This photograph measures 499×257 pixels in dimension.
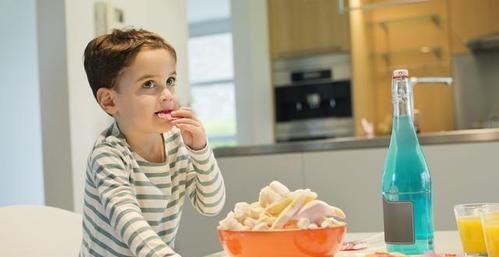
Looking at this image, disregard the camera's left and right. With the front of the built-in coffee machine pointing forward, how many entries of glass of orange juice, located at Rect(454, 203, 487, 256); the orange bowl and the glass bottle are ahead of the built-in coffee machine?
3

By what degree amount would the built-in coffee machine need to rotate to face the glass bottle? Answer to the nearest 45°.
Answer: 0° — it already faces it

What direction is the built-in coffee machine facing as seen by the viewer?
toward the camera

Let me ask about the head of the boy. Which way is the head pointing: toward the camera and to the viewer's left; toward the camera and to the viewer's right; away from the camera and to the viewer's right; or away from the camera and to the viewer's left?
toward the camera and to the viewer's right

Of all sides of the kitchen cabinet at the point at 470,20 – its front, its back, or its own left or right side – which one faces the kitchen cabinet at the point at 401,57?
right

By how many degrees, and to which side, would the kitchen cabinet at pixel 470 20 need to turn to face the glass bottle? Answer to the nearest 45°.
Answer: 0° — it already faces it

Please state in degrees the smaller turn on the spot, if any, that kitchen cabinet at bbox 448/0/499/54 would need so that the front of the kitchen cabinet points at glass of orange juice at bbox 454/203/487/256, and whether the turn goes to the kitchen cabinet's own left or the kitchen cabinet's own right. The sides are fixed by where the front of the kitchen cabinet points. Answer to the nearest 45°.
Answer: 0° — it already faces it

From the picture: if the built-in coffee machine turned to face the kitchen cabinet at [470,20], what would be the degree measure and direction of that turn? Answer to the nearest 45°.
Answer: approximately 90° to its left

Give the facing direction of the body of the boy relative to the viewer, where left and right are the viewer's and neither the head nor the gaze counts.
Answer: facing the viewer and to the right of the viewer

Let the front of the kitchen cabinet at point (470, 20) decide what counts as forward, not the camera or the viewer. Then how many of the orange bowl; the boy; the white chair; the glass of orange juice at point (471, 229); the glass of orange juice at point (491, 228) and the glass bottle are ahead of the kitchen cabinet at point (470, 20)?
6

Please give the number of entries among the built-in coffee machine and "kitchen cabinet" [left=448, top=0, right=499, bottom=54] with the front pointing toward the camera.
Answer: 2
